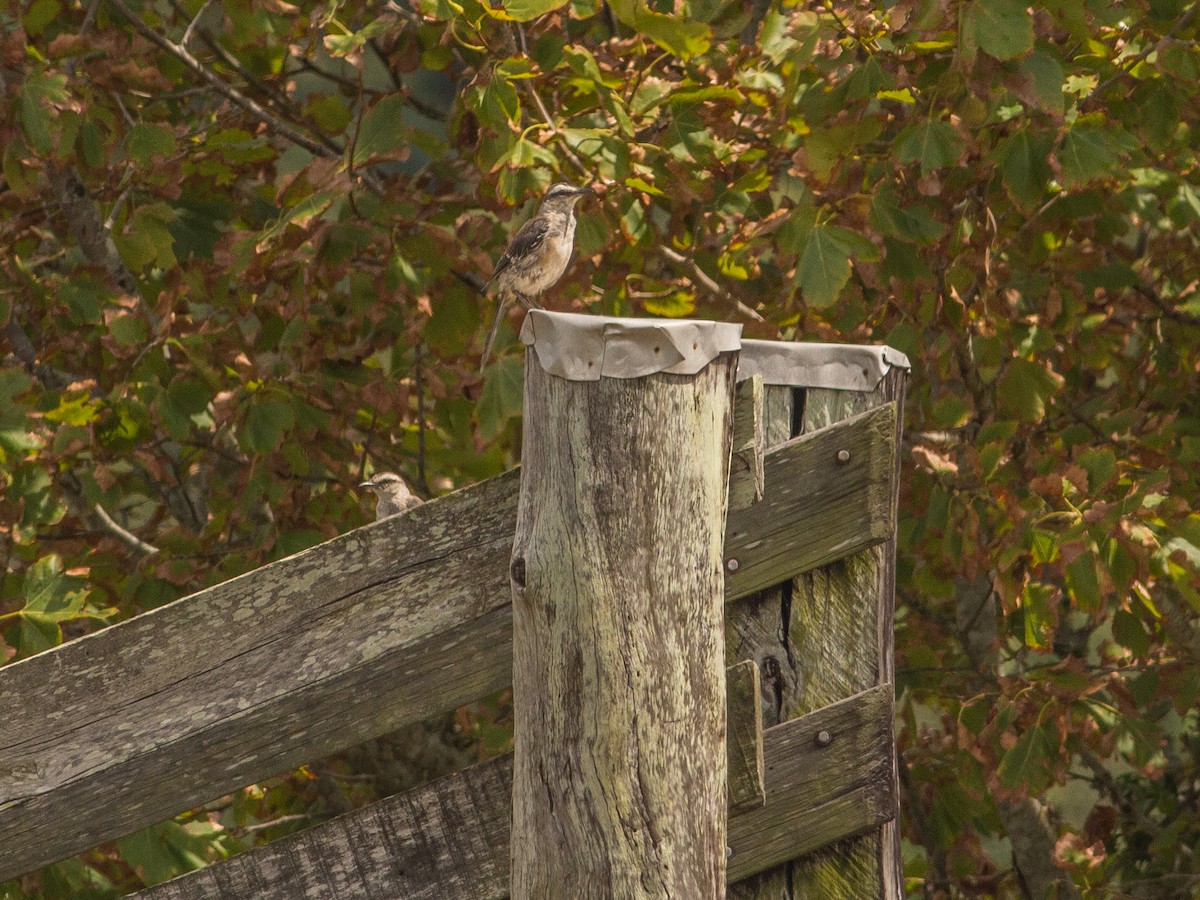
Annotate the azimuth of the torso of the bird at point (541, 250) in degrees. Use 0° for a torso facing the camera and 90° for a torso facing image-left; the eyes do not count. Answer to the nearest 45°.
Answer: approximately 270°

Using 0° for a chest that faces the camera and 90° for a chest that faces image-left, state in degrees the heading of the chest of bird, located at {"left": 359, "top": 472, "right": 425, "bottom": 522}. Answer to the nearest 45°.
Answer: approximately 90°
